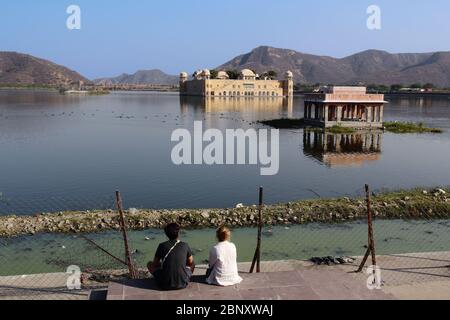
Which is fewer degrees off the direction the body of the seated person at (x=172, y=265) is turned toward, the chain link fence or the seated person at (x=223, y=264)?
the chain link fence

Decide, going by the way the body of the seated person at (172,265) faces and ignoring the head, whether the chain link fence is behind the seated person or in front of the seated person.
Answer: in front

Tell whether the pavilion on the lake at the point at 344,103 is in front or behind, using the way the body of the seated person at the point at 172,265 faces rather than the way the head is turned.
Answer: in front

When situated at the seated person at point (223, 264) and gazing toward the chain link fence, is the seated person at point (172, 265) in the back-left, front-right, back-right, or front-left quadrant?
back-left

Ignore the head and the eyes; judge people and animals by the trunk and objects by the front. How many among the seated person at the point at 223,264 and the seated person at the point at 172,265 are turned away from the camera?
2

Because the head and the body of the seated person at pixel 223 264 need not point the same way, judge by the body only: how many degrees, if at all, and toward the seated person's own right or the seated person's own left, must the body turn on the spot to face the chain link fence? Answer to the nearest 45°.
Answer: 0° — they already face it

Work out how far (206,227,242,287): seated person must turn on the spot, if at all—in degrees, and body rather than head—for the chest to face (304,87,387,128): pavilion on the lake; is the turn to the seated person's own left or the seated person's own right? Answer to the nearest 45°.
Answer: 0° — they already face it

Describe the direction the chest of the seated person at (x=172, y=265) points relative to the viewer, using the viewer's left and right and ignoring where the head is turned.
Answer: facing away from the viewer

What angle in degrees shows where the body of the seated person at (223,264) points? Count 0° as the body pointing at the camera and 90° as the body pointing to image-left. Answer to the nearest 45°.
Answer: approximately 180°

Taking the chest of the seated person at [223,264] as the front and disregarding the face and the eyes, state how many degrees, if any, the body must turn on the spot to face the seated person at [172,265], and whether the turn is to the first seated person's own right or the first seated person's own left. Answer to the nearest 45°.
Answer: approximately 90° to the first seated person's own left

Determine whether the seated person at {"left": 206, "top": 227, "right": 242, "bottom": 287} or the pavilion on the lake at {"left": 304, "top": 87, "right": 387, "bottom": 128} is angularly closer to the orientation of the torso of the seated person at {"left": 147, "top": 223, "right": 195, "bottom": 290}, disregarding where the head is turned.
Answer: the pavilion on the lake

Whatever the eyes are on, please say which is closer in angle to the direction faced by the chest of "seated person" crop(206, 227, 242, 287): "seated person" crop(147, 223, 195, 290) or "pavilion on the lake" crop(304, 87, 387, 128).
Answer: the pavilion on the lake
